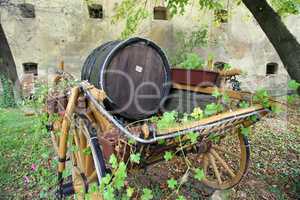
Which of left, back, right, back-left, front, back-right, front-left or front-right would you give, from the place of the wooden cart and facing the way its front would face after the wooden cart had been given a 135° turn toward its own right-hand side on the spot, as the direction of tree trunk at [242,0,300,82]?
front-right

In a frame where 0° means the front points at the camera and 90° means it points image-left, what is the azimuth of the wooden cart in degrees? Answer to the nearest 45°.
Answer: approximately 45°

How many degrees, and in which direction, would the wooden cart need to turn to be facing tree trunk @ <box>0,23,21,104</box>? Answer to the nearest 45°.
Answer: approximately 90° to its right
